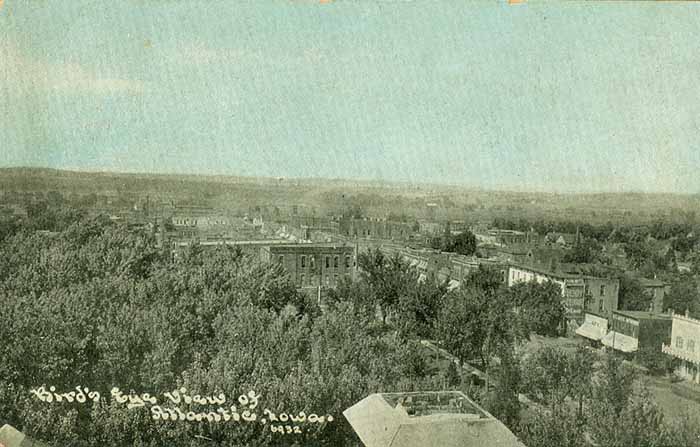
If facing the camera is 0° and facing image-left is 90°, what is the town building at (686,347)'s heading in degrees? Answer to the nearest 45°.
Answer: approximately 45°

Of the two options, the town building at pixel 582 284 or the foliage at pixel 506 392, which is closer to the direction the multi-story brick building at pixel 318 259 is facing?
the foliage

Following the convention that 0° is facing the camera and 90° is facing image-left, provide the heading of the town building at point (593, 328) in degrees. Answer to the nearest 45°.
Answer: approximately 45°

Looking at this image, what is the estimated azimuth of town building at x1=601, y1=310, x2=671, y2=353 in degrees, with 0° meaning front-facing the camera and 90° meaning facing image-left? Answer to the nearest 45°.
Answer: approximately 45°

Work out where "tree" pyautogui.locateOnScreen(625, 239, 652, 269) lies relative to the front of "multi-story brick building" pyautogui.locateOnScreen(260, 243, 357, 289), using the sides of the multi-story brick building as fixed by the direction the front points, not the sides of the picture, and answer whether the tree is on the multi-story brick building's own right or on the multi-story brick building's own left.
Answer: on the multi-story brick building's own left
